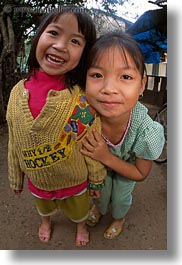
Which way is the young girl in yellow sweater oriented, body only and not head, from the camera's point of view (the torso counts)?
toward the camera
